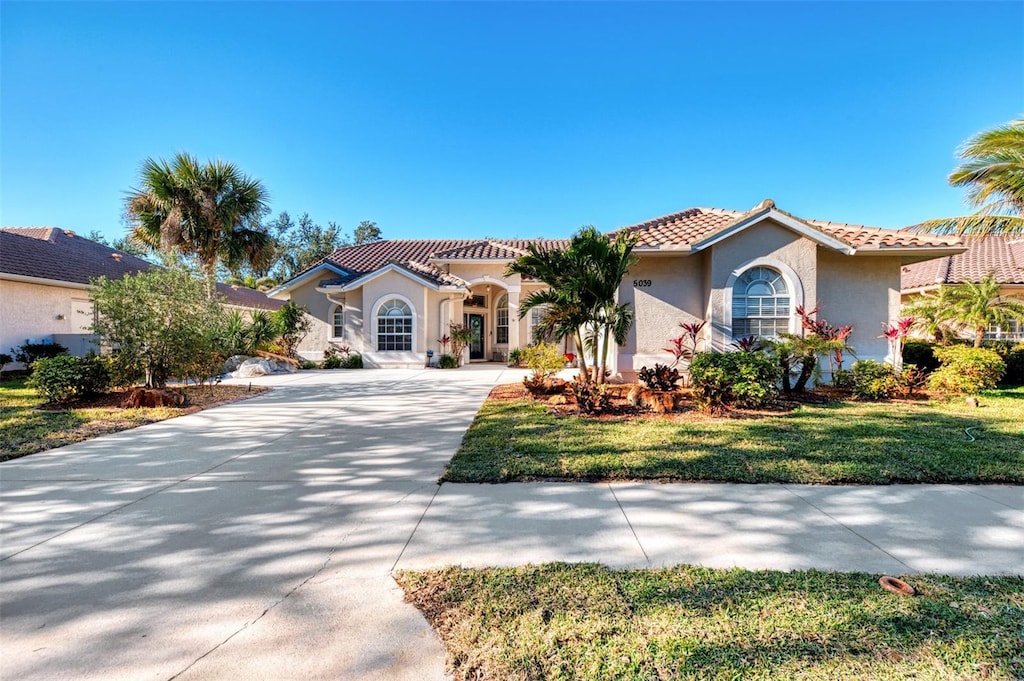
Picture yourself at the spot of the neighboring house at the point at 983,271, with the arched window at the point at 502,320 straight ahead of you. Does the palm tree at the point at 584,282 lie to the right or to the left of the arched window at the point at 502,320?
left

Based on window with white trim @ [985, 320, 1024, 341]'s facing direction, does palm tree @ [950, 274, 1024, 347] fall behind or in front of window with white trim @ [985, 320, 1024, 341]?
in front

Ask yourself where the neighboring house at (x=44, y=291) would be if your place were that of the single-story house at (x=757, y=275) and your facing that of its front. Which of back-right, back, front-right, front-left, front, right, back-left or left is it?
right

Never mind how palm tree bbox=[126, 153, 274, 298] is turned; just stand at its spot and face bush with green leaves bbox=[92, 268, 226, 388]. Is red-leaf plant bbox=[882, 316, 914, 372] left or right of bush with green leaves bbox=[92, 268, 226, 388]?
left

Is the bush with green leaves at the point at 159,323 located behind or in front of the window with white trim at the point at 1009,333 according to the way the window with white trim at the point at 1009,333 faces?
in front

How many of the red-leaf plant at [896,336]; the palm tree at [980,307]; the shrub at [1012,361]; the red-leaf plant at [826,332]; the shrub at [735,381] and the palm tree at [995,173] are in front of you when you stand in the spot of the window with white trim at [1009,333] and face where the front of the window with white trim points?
6

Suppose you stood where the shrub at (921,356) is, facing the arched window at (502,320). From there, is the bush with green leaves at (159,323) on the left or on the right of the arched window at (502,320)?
left

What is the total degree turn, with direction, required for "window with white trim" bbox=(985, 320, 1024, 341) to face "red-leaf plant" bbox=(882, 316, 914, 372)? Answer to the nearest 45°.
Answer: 0° — it already faces it

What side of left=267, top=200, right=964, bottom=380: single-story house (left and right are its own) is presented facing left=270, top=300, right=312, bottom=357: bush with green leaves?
right

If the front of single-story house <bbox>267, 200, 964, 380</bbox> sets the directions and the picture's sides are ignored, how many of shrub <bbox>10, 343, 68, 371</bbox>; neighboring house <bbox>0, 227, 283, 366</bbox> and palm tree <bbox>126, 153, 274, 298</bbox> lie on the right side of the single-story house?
3

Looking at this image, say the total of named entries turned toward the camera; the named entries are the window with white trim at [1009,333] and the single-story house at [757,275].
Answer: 2

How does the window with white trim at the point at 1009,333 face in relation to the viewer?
toward the camera

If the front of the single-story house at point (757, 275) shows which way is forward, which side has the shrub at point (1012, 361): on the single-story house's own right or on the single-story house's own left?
on the single-story house's own left

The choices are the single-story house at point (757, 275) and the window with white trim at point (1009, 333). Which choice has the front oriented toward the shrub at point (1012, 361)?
the window with white trim

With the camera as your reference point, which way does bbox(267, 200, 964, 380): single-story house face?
facing the viewer

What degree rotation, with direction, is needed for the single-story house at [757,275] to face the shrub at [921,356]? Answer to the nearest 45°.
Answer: approximately 135° to its left

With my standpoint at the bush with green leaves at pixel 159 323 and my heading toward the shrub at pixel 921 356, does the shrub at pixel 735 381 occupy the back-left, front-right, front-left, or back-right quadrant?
front-right

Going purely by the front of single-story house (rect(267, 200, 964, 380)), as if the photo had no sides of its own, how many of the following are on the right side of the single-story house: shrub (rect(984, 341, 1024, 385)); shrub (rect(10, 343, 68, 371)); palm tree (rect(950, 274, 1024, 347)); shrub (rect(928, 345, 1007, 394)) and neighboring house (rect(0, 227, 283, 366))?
2
